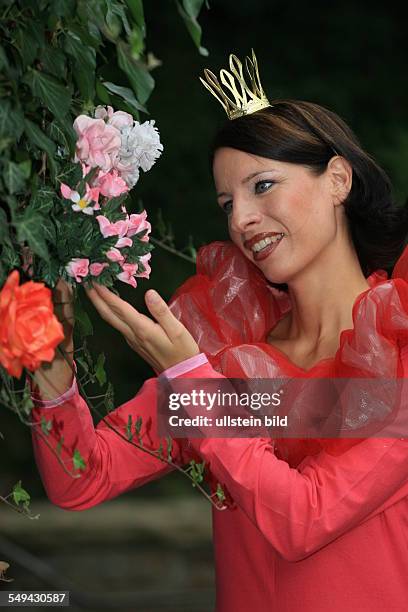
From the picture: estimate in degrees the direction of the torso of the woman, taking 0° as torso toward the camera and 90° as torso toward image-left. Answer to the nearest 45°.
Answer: approximately 45°

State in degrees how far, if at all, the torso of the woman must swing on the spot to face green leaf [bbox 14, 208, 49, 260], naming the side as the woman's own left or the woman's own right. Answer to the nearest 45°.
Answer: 0° — they already face it
